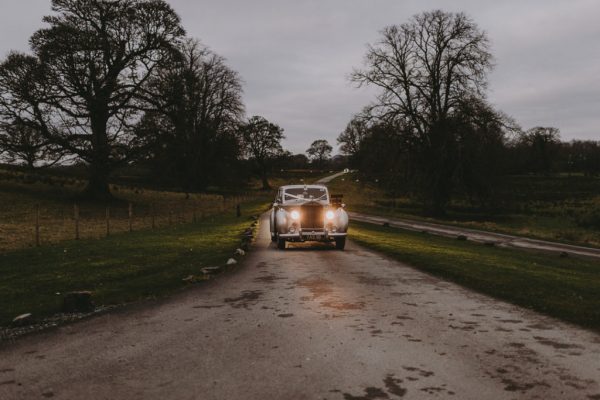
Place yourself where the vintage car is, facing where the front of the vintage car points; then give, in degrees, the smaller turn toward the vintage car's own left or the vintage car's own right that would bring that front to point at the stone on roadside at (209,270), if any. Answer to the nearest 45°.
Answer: approximately 45° to the vintage car's own right

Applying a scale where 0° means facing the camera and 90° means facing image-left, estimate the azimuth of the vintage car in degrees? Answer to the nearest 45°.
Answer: approximately 0°

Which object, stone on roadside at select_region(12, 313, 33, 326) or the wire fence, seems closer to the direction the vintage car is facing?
the stone on roadside

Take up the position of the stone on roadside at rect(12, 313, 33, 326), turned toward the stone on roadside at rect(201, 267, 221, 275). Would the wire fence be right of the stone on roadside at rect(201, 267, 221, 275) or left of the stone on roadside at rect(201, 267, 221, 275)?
left

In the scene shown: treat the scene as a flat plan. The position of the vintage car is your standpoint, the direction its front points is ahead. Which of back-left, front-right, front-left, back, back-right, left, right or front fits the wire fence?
back-right

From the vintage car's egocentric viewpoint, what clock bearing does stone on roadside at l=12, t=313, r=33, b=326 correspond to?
The stone on roadside is roughly at 1 o'clock from the vintage car.

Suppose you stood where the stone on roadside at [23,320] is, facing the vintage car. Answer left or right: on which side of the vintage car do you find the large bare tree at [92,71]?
left

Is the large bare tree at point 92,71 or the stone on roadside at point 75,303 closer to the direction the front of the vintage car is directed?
the stone on roadside

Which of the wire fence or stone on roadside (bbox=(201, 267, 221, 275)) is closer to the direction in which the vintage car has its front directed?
the stone on roadside

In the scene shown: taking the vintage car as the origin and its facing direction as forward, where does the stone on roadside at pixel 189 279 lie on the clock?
The stone on roadside is roughly at 1 o'clock from the vintage car.

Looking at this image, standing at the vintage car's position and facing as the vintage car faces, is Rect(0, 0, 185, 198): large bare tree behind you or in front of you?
behind
